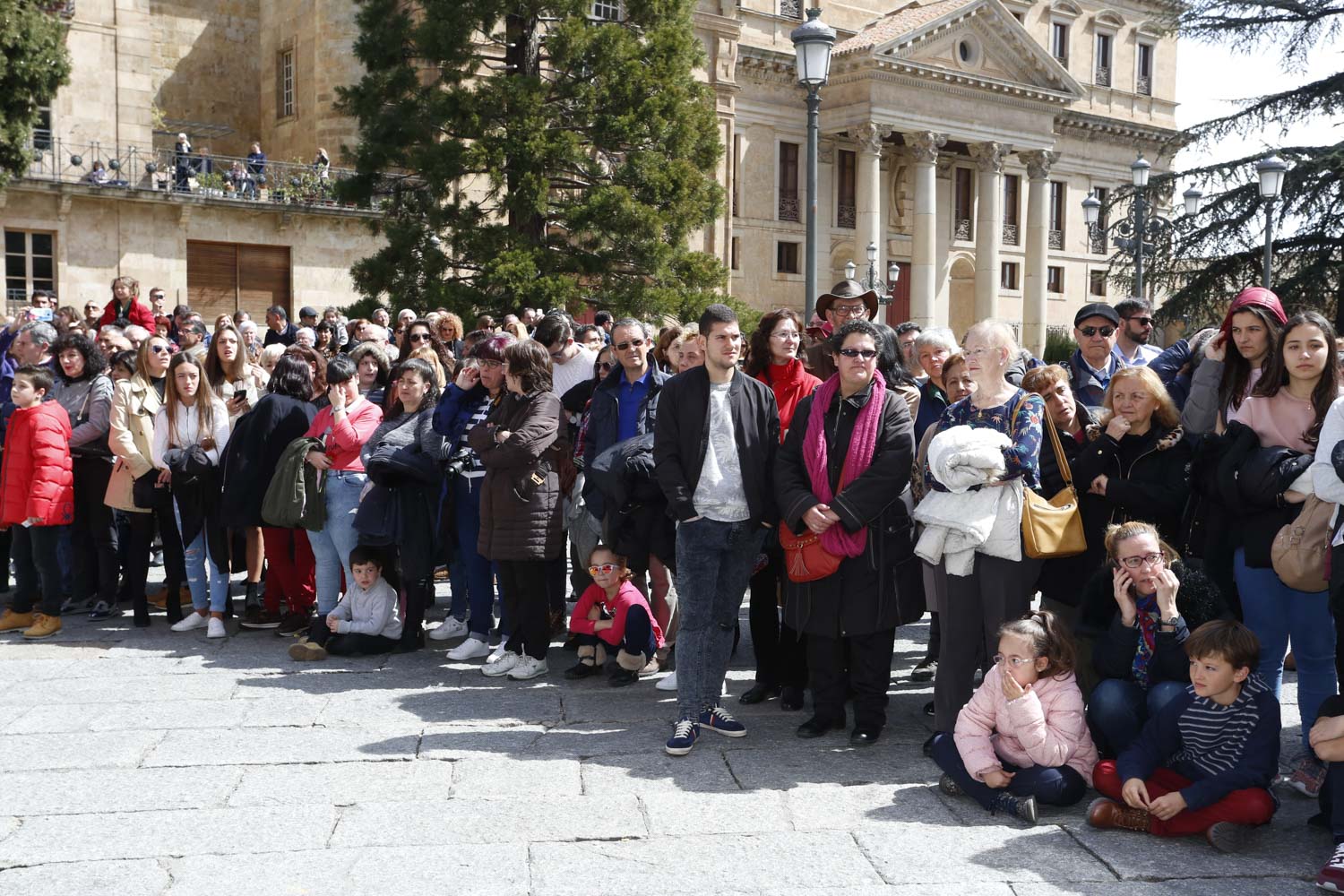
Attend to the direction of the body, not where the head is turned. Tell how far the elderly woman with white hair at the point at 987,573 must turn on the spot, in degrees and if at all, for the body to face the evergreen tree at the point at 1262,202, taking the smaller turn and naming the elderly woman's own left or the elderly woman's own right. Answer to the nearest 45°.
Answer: approximately 135° to the elderly woman's own right

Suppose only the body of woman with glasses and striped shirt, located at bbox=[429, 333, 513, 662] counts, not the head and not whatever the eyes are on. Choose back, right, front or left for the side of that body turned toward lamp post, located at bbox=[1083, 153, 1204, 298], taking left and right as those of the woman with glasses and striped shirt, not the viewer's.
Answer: back

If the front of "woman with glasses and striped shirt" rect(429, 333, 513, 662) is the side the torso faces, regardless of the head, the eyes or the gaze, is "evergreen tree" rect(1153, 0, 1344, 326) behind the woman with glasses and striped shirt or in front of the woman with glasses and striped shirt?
behind

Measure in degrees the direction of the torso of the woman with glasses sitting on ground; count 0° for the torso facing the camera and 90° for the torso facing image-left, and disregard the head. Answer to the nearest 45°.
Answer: approximately 0°

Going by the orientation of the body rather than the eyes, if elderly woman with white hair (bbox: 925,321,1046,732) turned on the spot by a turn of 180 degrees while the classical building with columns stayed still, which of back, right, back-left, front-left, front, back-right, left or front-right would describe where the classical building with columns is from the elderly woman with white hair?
front-left

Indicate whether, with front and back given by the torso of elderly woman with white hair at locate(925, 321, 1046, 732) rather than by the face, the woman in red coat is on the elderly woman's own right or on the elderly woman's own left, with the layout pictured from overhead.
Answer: on the elderly woman's own right
